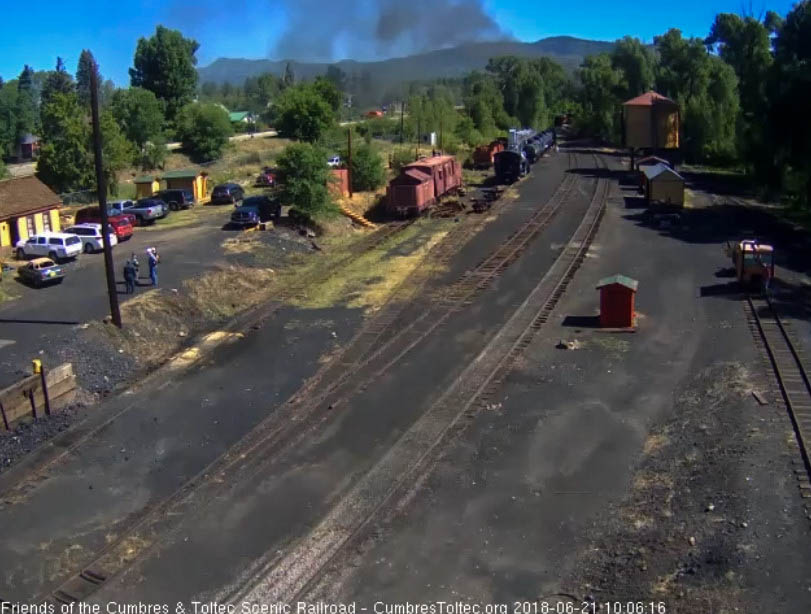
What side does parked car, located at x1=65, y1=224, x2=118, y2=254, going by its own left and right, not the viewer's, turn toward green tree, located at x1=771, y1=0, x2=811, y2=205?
back

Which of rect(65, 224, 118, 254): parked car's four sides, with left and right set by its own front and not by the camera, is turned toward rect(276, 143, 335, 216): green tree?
right

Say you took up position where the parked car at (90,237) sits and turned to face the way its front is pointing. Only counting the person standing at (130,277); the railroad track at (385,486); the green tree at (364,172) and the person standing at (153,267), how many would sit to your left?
3

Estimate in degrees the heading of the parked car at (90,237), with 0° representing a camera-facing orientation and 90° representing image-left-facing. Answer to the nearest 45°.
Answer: approximately 90°

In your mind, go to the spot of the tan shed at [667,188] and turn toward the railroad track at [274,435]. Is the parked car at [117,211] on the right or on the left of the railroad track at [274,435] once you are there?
right
